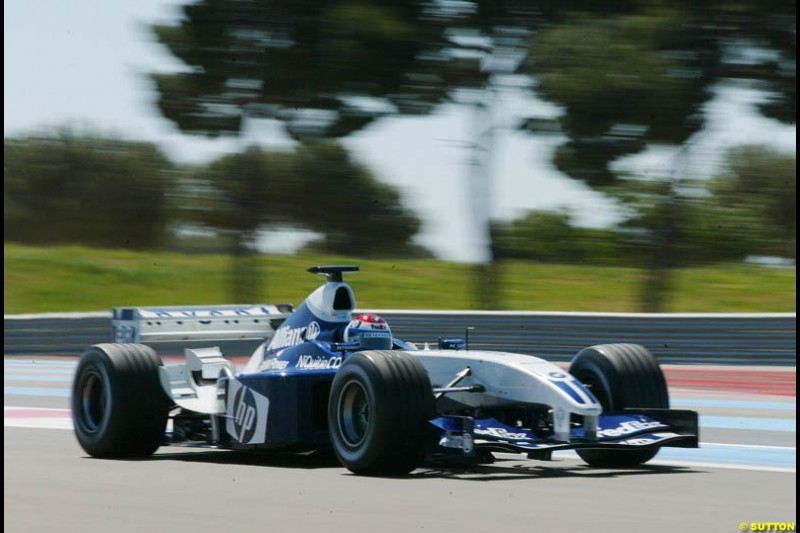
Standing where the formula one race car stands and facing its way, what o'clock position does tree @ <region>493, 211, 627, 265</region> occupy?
The tree is roughly at 8 o'clock from the formula one race car.

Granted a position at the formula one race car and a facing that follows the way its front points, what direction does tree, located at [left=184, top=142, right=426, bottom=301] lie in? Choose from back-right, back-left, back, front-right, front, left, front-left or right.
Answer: back-left

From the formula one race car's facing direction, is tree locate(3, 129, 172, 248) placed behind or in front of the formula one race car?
behind

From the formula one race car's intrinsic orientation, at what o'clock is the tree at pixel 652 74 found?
The tree is roughly at 8 o'clock from the formula one race car.

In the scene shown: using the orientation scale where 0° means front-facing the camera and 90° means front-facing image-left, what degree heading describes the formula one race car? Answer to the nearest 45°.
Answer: approximately 315°

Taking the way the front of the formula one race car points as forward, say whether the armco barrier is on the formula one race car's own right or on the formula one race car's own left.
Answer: on the formula one race car's own left
